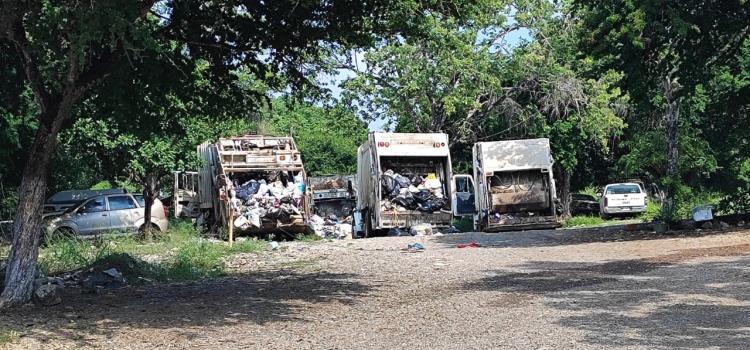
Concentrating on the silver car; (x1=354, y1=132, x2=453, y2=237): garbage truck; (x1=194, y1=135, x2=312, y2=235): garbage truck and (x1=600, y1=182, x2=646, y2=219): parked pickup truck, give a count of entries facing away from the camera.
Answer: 3

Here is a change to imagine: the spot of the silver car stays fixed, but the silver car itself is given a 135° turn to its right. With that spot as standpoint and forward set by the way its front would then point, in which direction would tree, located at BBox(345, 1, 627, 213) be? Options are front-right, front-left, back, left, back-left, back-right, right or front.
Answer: front-right

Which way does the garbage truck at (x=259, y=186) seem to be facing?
away from the camera

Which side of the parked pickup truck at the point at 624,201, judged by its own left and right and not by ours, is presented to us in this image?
back

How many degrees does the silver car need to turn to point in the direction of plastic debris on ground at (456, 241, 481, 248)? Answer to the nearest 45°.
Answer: approximately 135° to its left

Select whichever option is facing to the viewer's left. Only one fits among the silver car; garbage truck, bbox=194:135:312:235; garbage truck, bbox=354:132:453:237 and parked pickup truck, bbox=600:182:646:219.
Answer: the silver car

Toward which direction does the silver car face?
to the viewer's left

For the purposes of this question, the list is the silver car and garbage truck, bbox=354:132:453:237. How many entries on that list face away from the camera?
1

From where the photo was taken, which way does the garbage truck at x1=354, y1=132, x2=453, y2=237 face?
away from the camera

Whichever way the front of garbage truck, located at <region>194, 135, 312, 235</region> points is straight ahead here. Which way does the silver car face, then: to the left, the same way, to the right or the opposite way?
to the left

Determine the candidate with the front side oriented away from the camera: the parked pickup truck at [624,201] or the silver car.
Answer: the parked pickup truck
